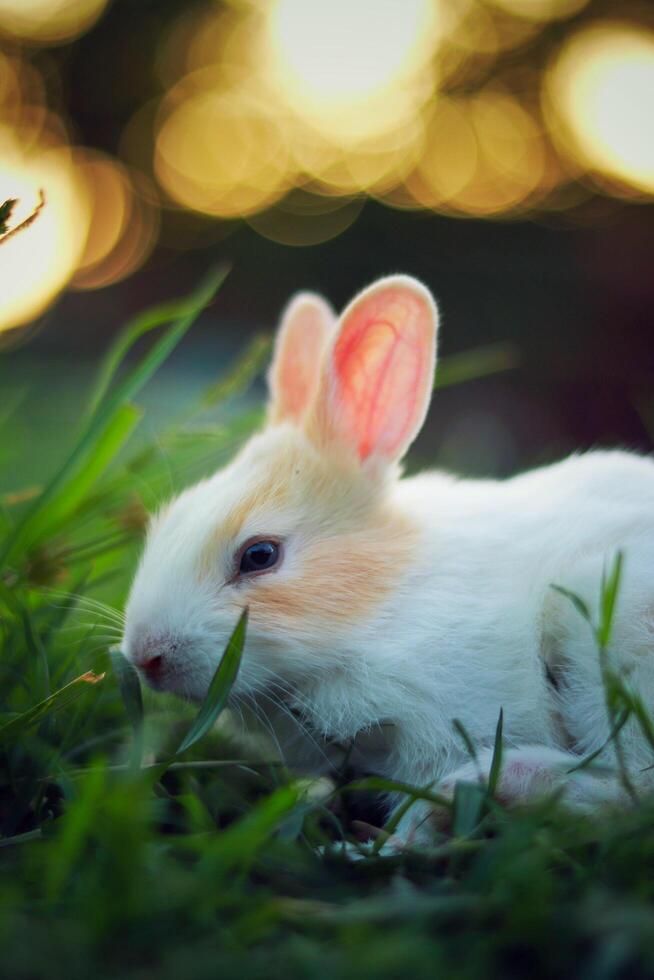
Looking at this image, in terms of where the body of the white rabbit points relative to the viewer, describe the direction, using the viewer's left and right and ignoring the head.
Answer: facing to the left of the viewer
